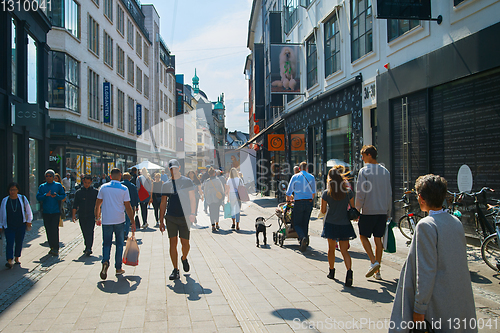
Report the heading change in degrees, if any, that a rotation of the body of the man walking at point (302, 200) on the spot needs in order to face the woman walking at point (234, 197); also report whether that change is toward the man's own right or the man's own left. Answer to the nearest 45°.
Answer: approximately 45° to the man's own left

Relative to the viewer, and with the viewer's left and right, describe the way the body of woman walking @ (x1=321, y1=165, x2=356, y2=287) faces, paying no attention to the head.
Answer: facing away from the viewer

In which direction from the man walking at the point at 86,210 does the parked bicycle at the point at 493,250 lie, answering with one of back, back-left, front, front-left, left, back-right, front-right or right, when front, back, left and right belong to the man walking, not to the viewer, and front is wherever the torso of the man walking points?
front-left

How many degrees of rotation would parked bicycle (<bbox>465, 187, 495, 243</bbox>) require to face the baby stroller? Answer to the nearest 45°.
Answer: approximately 45° to its right

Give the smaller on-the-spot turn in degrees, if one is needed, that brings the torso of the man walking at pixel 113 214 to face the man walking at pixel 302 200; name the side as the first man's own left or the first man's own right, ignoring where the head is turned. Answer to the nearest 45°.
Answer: approximately 90° to the first man's own right

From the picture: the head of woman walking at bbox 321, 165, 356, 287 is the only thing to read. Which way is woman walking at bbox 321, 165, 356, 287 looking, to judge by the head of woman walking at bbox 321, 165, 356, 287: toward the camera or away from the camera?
away from the camera

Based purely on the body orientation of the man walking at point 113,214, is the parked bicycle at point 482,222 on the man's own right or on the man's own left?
on the man's own right

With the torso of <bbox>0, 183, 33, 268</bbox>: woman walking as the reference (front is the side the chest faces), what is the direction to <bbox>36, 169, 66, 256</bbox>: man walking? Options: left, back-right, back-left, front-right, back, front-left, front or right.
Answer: back-left

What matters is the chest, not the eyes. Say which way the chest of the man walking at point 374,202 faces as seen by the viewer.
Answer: away from the camera

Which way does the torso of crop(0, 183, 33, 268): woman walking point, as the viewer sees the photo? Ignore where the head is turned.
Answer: toward the camera

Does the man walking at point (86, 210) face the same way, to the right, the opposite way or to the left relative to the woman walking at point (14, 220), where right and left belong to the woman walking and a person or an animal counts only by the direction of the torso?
the same way

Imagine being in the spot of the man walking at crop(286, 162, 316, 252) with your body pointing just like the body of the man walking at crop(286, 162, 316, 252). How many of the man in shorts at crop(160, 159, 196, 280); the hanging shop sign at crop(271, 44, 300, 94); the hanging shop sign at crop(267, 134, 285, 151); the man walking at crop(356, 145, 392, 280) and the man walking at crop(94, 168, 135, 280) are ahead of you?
2

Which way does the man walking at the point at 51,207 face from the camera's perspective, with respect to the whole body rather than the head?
toward the camera

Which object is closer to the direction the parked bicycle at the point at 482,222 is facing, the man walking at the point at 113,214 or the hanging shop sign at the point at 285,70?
the man walking

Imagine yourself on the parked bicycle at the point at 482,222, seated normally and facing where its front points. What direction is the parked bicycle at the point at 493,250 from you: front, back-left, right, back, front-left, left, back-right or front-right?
front-left

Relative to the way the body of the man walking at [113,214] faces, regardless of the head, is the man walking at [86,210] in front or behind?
in front
